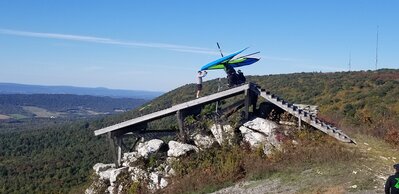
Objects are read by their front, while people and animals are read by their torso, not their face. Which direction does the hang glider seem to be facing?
to the viewer's left
